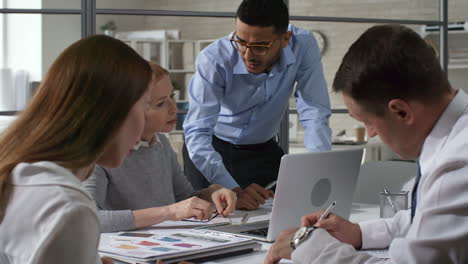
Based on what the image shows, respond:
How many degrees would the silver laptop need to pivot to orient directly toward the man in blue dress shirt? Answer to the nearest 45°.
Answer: approximately 45° to its right

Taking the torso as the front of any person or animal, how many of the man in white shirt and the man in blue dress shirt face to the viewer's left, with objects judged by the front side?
1

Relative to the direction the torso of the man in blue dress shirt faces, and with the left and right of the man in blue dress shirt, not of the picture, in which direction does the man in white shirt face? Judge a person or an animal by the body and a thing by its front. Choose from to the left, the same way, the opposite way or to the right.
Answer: to the right

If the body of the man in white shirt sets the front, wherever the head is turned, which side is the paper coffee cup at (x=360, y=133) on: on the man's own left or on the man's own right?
on the man's own right

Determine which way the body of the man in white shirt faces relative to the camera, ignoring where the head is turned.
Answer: to the viewer's left

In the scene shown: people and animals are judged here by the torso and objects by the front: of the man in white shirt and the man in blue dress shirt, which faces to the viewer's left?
the man in white shirt
